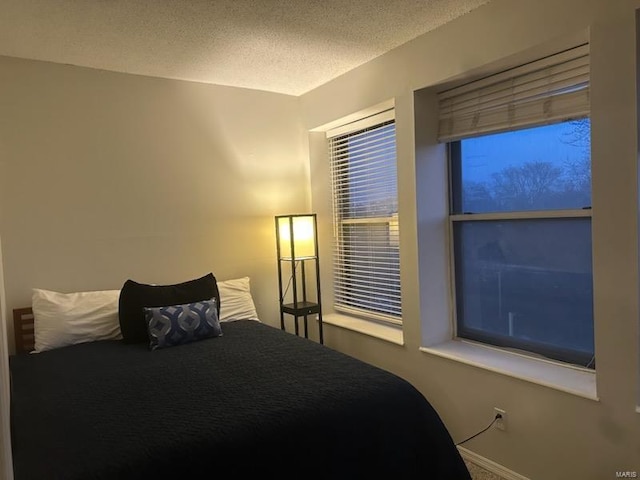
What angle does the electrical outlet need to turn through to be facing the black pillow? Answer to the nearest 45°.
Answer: approximately 45° to its right

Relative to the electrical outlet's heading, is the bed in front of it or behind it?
in front

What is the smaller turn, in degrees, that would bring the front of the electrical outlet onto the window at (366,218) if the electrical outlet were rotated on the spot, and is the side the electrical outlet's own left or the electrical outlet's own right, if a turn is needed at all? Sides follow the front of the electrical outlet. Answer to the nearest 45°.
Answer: approximately 90° to the electrical outlet's own right

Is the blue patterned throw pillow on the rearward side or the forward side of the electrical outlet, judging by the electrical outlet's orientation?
on the forward side

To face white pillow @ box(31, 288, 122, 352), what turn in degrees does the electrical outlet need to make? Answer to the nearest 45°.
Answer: approximately 45° to its right

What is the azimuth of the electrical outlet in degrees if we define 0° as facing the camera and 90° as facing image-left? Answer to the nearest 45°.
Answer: approximately 45°

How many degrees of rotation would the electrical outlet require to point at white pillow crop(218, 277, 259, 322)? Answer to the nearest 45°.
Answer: approximately 45° to its right
